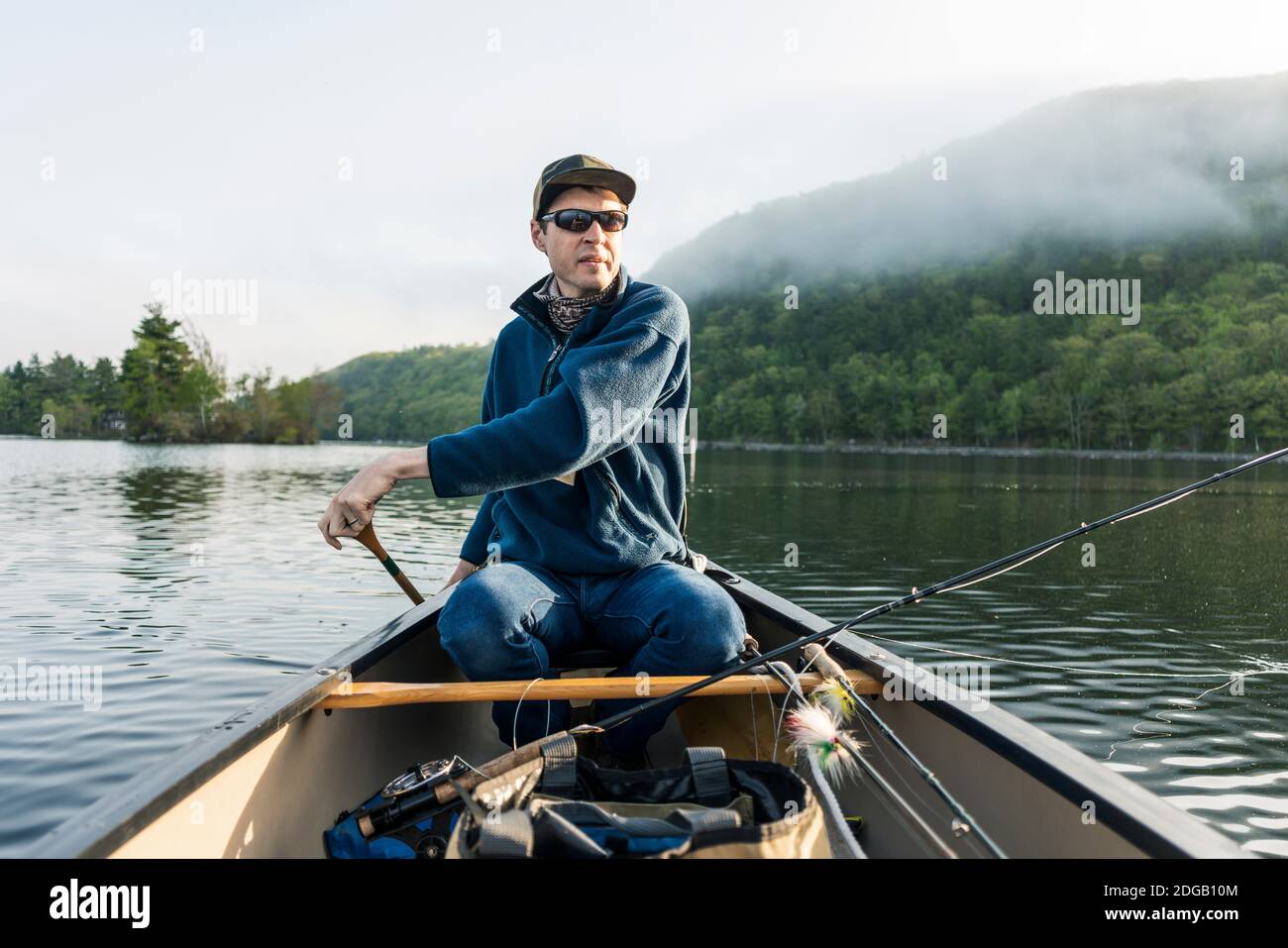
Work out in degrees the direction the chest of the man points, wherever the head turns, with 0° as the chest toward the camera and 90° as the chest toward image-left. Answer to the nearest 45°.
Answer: approximately 0°

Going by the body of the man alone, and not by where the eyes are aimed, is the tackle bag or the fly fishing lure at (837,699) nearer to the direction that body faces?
the tackle bag

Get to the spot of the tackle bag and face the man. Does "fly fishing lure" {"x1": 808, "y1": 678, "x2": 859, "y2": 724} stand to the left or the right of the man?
right

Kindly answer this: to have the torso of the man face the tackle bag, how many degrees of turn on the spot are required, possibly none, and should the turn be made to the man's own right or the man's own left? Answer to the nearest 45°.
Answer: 0° — they already face it
